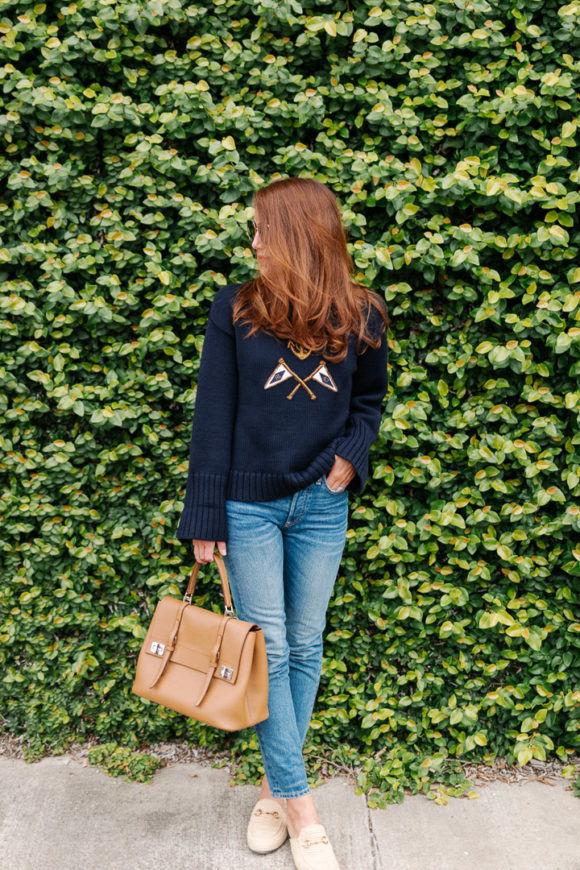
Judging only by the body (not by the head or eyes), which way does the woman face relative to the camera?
toward the camera
